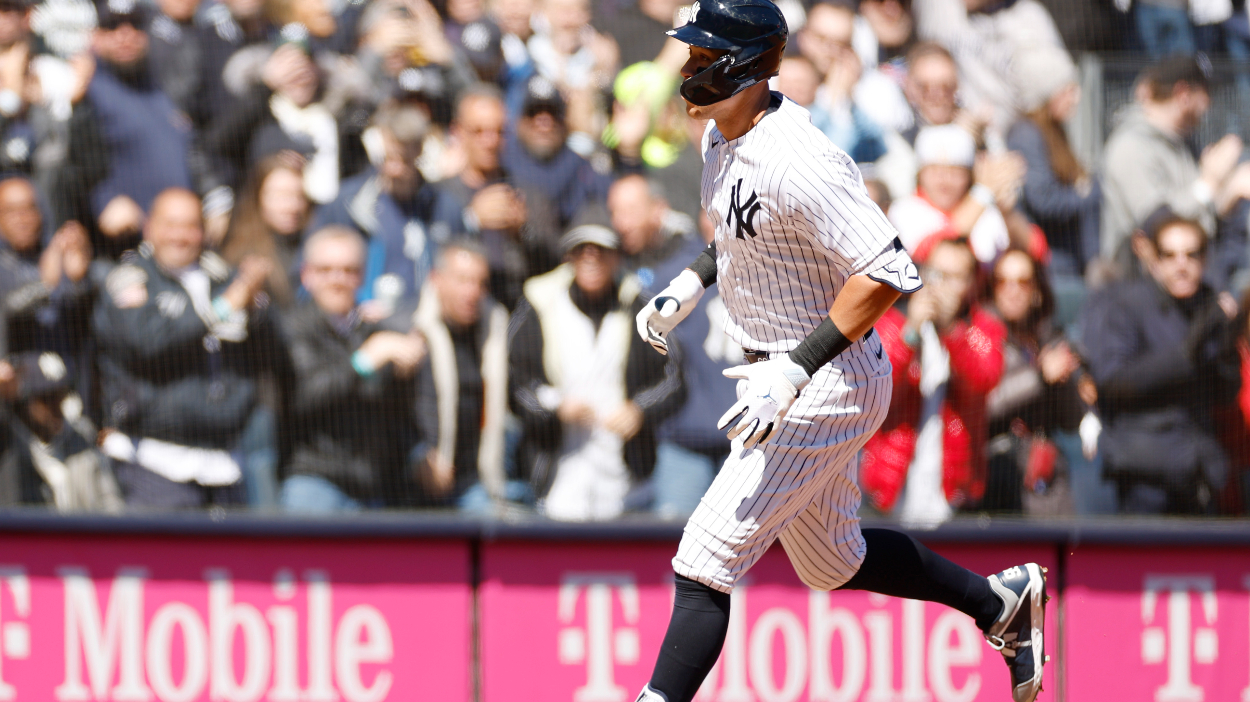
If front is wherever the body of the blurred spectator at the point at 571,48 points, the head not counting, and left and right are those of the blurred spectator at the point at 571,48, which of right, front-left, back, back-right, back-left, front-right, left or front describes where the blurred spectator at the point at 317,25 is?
right

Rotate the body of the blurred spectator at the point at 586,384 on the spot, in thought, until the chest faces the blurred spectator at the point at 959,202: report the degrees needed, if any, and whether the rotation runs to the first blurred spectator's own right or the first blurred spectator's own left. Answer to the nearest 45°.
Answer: approximately 90° to the first blurred spectator's own left

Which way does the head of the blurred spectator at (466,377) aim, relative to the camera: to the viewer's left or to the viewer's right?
to the viewer's right

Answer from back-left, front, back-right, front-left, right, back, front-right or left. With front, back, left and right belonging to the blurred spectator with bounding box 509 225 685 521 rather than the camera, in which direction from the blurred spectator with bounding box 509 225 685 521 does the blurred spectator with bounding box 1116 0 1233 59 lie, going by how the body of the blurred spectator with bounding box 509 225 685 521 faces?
left

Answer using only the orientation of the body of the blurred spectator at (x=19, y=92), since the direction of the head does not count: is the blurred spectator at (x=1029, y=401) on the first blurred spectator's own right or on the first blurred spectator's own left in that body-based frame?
on the first blurred spectator's own left
